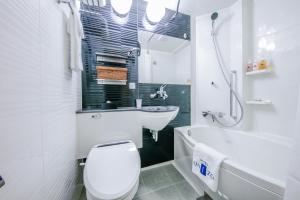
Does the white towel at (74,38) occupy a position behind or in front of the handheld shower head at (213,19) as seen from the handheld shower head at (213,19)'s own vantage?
in front

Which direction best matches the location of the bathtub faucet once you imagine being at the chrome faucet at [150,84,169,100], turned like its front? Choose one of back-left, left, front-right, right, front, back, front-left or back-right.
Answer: back-left

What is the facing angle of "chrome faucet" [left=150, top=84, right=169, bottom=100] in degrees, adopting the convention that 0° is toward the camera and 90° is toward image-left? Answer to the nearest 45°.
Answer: approximately 45°

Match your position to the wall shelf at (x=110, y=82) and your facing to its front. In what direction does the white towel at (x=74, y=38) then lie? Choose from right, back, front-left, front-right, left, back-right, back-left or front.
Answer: front-right
